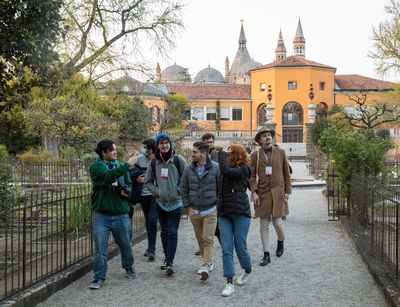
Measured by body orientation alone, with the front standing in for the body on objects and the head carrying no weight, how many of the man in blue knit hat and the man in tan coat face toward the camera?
2

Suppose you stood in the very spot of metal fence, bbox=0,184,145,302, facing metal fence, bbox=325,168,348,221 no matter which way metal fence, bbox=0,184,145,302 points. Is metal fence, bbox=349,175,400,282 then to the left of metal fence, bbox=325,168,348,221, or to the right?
right

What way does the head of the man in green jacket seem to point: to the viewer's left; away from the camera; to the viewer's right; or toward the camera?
to the viewer's right

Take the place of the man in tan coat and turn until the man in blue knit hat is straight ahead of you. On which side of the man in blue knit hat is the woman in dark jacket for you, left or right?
left

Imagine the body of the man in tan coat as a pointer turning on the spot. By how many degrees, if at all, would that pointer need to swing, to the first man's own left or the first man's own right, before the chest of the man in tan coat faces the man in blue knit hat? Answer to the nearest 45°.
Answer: approximately 45° to the first man's own right

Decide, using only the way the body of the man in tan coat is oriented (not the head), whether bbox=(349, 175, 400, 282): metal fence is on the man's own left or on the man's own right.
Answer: on the man's own left

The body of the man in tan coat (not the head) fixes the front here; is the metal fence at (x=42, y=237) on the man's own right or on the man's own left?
on the man's own right

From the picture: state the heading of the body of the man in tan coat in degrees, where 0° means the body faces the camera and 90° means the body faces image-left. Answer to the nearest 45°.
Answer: approximately 0°
